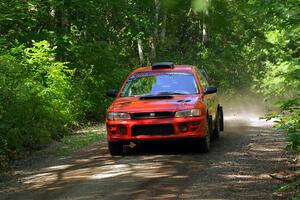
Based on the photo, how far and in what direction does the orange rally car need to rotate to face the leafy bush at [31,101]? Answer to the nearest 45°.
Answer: approximately 135° to its right

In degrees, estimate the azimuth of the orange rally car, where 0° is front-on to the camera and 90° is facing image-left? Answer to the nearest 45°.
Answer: approximately 0°
